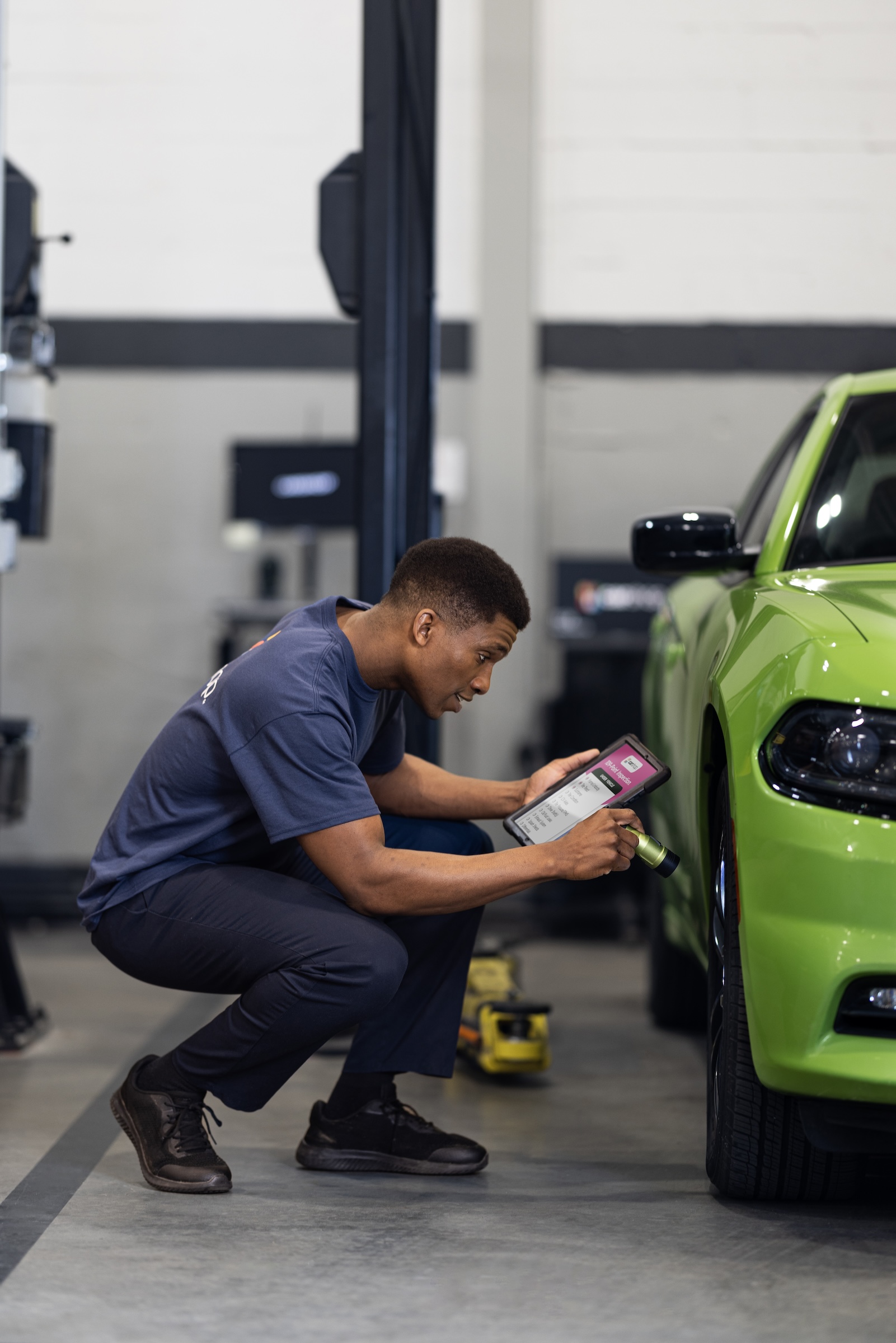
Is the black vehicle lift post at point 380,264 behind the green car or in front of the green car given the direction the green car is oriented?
behind

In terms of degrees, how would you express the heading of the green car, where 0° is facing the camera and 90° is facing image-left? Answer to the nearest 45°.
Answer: approximately 0°

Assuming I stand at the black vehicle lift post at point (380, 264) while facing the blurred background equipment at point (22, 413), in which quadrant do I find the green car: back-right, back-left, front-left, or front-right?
back-left

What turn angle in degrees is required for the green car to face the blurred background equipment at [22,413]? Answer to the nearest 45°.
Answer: approximately 135° to its right

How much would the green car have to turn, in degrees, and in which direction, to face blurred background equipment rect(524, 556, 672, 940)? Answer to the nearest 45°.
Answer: approximately 180°
